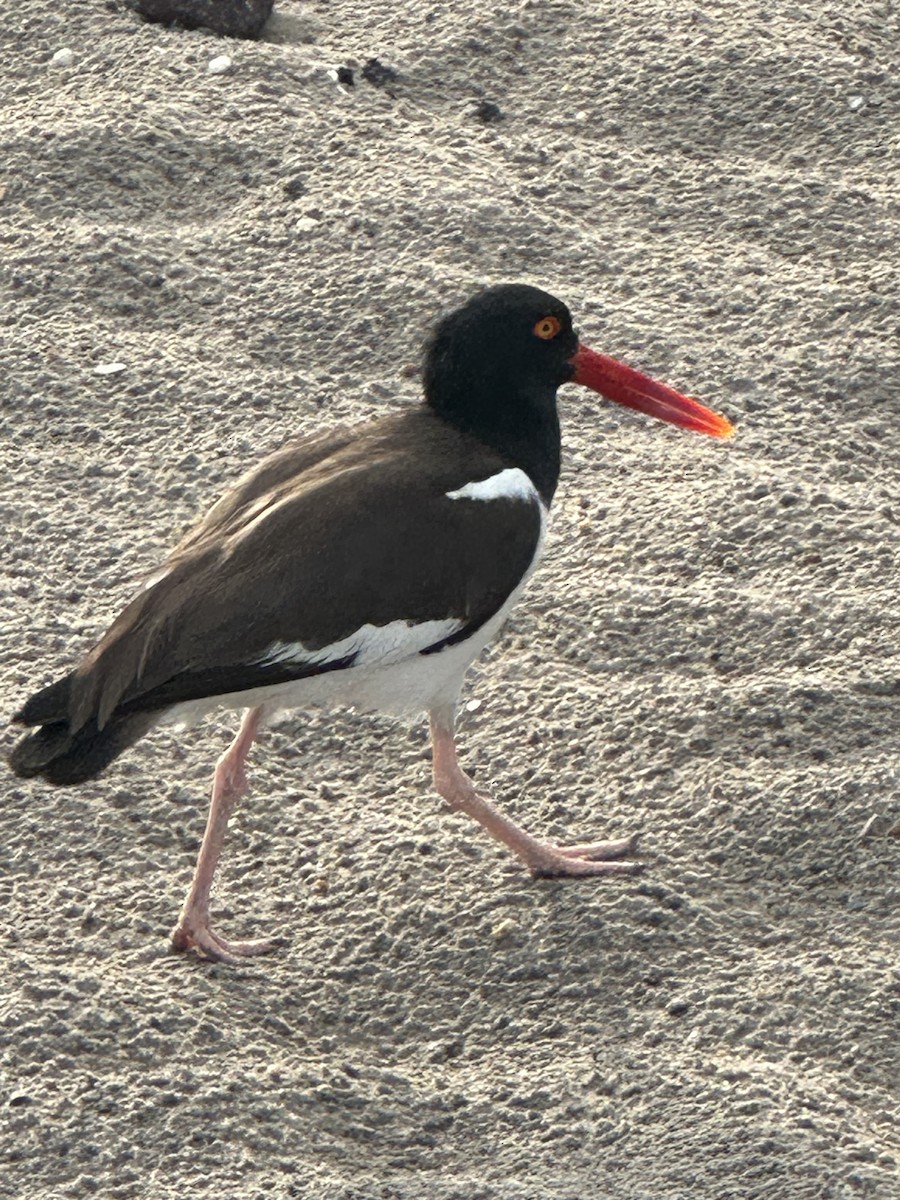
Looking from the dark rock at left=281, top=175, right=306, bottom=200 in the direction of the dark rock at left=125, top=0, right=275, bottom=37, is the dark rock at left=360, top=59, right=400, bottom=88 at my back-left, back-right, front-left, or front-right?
front-right

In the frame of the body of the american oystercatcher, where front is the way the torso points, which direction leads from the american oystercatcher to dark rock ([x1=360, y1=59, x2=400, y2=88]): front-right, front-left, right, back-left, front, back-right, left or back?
left

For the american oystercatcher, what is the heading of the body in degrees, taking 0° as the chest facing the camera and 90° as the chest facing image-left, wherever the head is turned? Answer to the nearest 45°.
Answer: approximately 270°

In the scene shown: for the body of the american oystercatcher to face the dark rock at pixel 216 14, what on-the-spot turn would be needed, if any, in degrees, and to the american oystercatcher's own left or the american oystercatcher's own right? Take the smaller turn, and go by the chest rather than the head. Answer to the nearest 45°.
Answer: approximately 90° to the american oystercatcher's own left

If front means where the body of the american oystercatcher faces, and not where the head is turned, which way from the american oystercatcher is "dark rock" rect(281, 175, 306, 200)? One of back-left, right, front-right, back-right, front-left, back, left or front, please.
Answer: left

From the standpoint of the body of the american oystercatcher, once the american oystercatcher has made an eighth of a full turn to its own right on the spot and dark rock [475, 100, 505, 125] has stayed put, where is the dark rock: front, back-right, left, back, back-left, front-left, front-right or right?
back-left

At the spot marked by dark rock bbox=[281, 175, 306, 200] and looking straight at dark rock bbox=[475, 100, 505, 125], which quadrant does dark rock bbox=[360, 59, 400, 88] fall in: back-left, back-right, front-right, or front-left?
front-left
